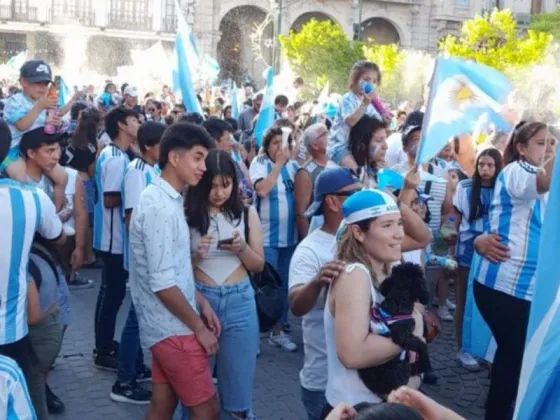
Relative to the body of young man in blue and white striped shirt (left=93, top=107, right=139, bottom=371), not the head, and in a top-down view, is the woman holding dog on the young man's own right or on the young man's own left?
on the young man's own right

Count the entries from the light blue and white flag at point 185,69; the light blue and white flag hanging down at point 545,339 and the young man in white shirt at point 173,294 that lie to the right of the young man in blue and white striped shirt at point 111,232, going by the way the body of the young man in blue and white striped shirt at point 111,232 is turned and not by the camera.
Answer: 2
